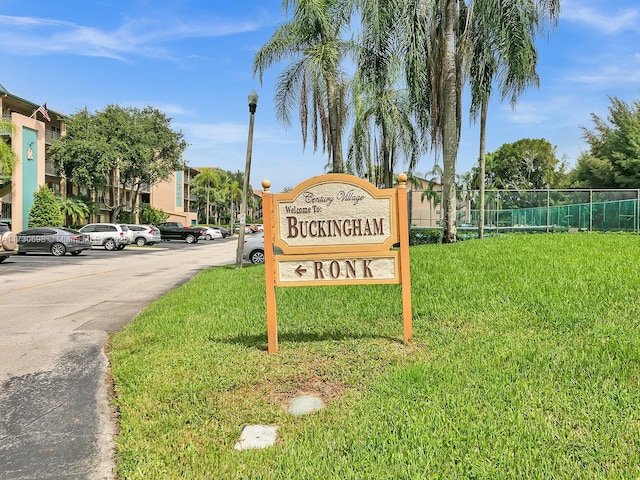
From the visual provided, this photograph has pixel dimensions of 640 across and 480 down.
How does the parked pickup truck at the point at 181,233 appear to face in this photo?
to the viewer's left

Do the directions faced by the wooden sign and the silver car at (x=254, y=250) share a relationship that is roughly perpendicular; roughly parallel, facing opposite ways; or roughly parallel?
roughly perpendicular

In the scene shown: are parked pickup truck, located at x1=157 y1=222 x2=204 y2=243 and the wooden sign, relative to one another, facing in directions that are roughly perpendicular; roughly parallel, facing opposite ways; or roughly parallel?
roughly perpendicular

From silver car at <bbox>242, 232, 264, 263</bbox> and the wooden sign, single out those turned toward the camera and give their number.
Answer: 1

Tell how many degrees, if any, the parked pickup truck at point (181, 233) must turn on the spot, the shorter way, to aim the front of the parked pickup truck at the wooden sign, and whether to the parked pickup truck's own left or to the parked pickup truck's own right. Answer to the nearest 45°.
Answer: approximately 90° to the parked pickup truck's own left
